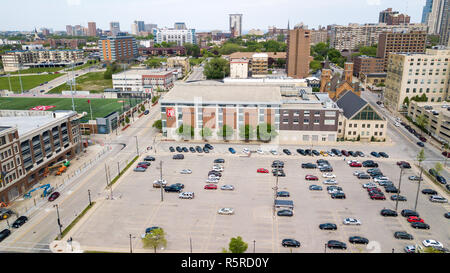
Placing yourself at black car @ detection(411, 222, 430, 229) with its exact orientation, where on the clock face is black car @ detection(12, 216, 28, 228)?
black car @ detection(12, 216, 28, 228) is roughly at 5 o'clock from black car @ detection(411, 222, 430, 229).

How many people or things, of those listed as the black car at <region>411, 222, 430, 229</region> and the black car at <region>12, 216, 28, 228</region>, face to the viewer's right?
1

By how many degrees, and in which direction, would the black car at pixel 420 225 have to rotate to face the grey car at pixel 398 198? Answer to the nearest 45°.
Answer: approximately 135° to its left

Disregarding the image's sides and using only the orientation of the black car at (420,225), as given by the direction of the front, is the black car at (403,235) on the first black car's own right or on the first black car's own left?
on the first black car's own right

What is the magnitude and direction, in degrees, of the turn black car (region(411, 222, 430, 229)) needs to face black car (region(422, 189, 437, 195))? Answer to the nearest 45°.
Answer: approximately 90° to its left

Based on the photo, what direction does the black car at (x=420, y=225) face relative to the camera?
to the viewer's right

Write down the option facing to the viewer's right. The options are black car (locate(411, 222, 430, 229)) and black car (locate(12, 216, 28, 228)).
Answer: black car (locate(411, 222, 430, 229))

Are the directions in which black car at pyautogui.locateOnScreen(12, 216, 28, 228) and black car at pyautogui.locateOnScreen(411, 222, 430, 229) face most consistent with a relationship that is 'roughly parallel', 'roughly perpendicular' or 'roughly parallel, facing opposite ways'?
roughly perpendicular
